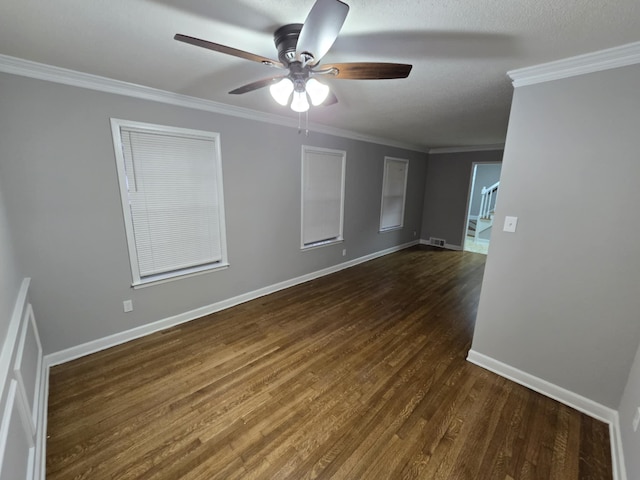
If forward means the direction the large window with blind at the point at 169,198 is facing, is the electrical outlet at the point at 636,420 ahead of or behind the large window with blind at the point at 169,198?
ahead

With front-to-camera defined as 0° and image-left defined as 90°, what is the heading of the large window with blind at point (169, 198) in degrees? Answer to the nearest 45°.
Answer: approximately 315°

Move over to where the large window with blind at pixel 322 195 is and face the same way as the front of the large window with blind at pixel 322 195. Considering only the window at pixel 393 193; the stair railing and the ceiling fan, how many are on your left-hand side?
2

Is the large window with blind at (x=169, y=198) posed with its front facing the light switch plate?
yes

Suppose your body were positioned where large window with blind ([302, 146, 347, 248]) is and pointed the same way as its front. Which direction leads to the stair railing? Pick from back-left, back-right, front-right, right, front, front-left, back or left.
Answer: left

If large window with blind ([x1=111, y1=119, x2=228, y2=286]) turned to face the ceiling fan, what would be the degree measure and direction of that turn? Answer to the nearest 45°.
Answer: approximately 45° to its right

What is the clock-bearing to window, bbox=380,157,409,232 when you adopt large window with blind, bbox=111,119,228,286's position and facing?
The window is roughly at 10 o'clock from the large window with blind.

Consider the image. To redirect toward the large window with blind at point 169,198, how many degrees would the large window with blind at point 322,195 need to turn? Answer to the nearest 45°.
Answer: approximately 90° to its right

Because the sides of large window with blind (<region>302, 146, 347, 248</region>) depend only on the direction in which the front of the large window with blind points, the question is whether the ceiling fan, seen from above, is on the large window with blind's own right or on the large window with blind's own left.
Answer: on the large window with blind's own right

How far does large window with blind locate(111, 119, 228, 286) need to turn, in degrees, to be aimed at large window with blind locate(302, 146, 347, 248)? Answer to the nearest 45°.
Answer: approximately 45° to its left

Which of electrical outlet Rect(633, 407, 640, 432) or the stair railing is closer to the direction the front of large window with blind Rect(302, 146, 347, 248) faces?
the electrical outlet

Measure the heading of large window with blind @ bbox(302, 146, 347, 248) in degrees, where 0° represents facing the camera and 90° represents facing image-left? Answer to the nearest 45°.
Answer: approximately 315°

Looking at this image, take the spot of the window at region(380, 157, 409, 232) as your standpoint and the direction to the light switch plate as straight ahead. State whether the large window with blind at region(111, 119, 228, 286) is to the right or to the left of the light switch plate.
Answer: right

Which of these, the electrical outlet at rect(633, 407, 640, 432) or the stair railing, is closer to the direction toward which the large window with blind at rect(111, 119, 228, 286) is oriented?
the electrical outlet

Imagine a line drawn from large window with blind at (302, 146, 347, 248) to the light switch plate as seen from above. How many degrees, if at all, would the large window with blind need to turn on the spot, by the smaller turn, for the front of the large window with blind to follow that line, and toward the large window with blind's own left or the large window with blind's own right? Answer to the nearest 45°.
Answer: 0° — it already faces it

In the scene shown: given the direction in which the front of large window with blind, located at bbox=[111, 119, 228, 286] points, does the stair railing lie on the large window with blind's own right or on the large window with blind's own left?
on the large window with blind's own left

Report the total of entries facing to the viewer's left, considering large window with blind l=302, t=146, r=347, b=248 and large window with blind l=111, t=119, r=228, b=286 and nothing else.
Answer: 0
